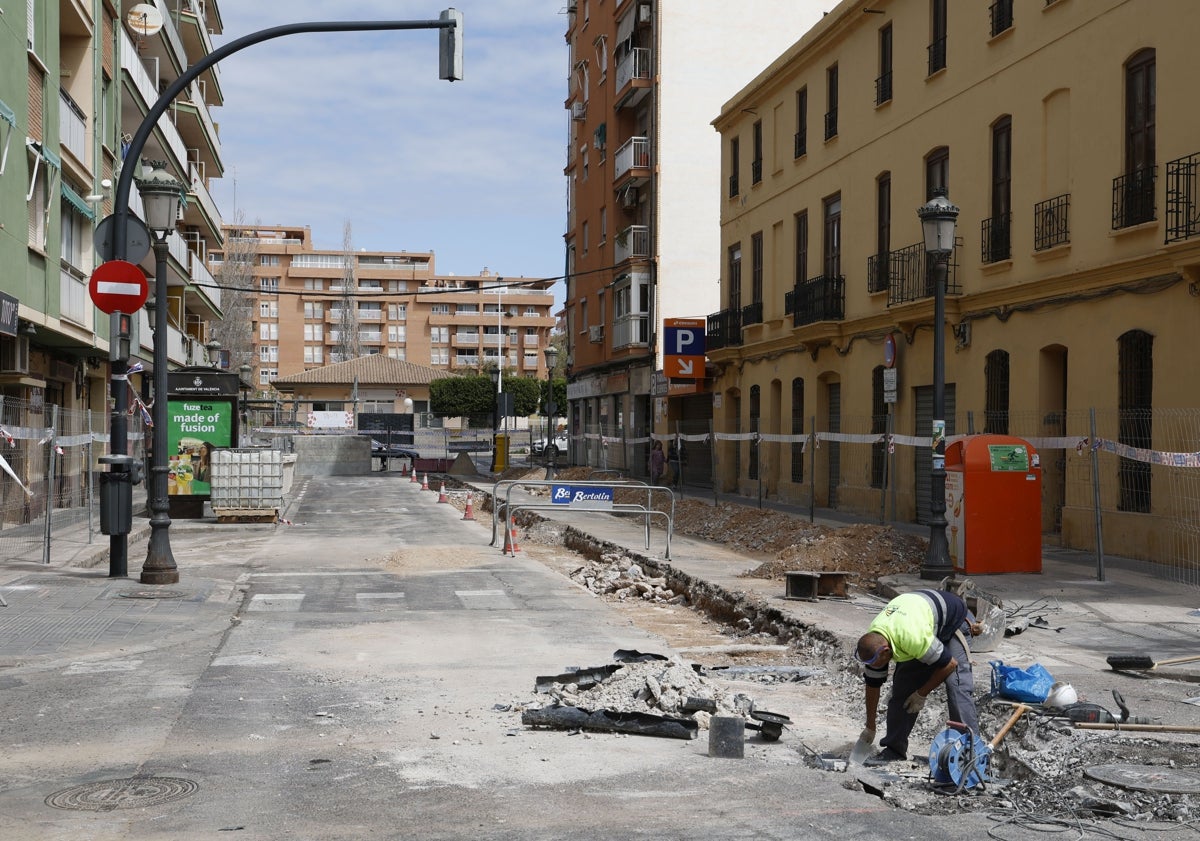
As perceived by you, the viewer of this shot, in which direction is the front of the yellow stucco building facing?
facing the viewer and to the left of the viewer

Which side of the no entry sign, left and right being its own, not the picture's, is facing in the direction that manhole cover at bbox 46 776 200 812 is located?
front

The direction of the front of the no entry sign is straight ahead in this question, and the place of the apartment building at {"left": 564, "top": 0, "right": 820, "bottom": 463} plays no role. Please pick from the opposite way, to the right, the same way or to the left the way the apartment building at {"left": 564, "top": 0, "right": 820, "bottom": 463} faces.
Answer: to the right

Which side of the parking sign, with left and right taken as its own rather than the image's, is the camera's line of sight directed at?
front

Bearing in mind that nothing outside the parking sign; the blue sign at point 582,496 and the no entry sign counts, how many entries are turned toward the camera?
3

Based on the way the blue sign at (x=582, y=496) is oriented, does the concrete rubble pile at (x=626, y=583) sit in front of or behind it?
in front

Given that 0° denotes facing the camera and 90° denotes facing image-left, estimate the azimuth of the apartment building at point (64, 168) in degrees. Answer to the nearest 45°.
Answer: approximately 315°

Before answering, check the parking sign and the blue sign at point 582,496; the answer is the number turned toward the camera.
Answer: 2

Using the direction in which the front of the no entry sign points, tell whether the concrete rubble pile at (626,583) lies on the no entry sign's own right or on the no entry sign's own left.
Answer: on the no entry sign's own left

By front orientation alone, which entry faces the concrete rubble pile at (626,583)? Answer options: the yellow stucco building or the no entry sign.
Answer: the yellow stucco building

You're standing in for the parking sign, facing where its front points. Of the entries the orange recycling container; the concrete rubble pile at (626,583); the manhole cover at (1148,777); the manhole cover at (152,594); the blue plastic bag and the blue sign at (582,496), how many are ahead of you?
6
